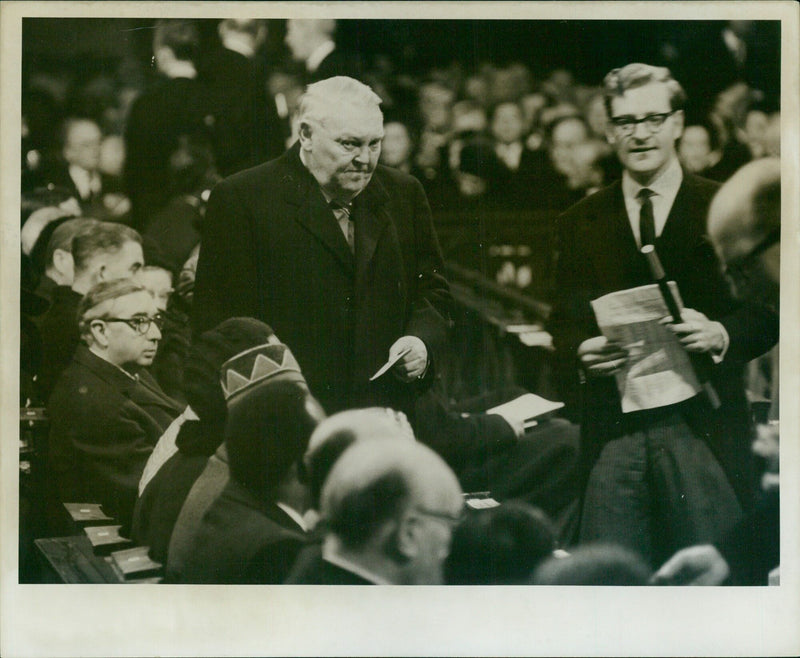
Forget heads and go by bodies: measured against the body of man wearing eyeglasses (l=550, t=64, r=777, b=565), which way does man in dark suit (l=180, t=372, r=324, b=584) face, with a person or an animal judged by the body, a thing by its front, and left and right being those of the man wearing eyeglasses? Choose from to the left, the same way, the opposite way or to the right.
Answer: the opposite way

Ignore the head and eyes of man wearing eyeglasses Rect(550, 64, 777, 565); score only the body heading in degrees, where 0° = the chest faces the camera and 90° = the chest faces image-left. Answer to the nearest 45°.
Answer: approximately 0°

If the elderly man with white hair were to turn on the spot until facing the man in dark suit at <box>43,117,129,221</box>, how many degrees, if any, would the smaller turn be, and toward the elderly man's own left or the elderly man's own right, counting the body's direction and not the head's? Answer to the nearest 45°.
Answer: approximately 135° to the elderly man's own right

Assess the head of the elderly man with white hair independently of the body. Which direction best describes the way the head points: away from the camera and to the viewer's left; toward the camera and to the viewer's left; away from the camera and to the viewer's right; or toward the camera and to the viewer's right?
toward the camera and to the viewer's right

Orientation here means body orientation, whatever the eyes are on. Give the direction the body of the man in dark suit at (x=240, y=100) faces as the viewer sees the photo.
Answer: away from the camera

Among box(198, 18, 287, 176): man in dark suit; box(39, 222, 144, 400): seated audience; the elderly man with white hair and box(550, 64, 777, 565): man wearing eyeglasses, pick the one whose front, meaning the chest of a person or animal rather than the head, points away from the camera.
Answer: the man in dark suit

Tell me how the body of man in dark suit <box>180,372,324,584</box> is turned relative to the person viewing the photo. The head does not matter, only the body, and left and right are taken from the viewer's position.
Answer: facing away from the viewer and to the right of the viewer

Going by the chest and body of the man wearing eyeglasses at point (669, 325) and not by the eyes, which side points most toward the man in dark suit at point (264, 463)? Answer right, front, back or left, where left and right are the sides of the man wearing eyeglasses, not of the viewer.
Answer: right

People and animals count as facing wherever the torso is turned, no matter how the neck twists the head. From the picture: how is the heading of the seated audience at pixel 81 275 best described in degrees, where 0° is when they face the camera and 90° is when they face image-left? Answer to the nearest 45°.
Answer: approximately 270°
